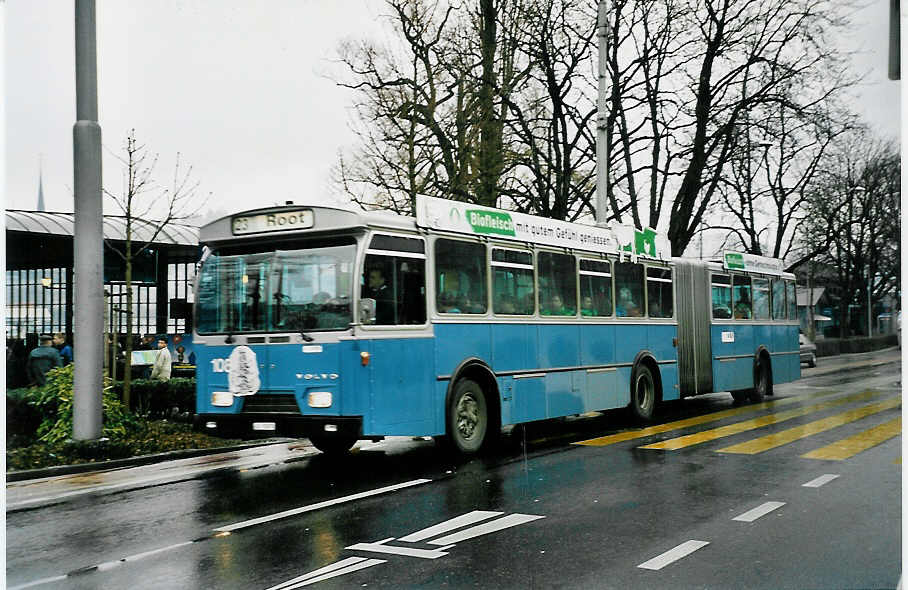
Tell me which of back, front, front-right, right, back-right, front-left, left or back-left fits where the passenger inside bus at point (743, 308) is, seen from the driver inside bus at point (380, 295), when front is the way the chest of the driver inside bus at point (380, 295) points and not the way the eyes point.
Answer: back

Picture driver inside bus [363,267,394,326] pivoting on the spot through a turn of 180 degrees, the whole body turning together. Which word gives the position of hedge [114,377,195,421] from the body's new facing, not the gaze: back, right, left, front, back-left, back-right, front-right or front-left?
left

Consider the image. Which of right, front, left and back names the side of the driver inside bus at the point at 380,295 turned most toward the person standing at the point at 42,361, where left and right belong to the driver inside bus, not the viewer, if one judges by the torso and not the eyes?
right

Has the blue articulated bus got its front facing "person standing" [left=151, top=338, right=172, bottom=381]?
no

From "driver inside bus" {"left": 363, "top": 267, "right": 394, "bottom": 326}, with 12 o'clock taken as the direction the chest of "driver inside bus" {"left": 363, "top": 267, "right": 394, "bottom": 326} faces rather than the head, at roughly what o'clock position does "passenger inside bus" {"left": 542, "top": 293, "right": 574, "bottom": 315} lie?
"passenger inside bus" {"left": 542, "top": 293, "right": 574, "bottom": 315} is roughly at 6 o'clock from "driver inside bus" {"left": 363, "top": 267, "right": 394, "bottom": 326}.

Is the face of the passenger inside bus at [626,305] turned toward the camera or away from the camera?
toward the camera

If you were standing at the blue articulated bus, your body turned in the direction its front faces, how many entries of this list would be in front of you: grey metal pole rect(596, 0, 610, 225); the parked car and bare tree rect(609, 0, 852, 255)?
0

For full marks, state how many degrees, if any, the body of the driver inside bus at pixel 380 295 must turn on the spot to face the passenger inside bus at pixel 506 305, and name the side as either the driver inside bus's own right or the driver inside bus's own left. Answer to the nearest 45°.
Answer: approximately 180°

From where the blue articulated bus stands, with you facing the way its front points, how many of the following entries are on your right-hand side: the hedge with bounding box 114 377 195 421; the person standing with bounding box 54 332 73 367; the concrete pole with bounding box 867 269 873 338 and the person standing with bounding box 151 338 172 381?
3

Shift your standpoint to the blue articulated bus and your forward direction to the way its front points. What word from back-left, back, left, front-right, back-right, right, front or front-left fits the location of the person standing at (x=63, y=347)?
right

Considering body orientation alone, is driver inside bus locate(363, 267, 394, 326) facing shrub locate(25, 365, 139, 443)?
no

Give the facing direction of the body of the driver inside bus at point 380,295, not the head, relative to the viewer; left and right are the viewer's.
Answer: facing the viewer and to the left of the viewer

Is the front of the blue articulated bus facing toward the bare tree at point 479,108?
no

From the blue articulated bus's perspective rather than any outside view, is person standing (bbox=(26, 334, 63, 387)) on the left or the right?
on its right
